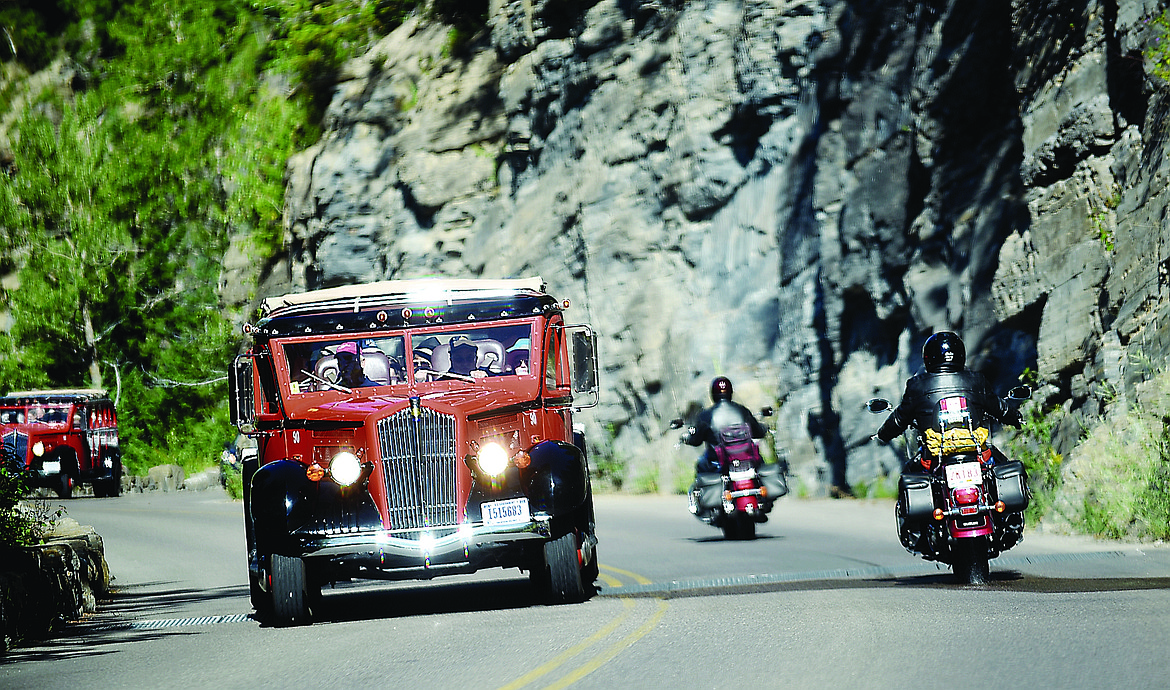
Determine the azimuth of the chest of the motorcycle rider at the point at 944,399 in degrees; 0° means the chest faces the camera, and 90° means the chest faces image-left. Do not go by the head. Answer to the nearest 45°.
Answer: approximately 180°

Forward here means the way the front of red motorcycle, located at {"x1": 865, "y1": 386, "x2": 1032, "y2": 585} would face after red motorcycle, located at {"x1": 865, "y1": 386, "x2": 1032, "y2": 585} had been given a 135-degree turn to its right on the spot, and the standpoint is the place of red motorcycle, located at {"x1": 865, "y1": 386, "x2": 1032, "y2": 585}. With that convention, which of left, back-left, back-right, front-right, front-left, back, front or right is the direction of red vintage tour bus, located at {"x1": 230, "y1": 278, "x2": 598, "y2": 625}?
back-right

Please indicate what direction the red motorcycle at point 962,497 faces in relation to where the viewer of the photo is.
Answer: facing away from the viewer

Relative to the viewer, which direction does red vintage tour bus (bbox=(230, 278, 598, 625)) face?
toward the camera

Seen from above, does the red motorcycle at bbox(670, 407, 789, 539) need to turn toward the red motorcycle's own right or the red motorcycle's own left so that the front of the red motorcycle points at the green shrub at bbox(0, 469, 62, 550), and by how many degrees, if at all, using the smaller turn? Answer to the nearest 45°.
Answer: approximately 135° to the red motorcycle's own left

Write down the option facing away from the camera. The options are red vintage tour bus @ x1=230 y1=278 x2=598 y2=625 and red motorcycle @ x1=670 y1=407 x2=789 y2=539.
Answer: the red motorcycle

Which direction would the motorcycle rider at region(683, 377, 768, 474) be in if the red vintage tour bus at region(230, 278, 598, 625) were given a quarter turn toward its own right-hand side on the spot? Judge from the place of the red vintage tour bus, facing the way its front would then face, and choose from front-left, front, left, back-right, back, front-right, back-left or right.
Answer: back-right

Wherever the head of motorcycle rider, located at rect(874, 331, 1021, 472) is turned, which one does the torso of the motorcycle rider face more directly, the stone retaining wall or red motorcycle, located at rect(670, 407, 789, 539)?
the red motorcycle

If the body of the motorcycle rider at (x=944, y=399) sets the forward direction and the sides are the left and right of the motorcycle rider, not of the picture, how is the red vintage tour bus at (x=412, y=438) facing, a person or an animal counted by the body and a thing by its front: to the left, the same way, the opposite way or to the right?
the opposite way

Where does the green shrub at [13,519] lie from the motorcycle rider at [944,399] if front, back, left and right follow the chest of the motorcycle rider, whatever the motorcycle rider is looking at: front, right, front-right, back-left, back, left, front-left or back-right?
left

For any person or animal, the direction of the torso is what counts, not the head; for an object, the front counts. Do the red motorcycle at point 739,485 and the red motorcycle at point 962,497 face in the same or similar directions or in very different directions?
same or similar directions

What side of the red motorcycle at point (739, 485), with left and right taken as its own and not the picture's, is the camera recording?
back

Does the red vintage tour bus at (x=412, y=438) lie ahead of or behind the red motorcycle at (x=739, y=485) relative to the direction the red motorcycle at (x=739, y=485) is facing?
behind

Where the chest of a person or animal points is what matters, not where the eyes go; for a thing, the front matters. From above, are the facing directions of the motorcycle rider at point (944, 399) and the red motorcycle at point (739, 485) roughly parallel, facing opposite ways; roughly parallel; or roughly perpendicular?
roughly parallel

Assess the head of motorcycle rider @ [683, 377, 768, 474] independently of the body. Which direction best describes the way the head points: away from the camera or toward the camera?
away from the camera

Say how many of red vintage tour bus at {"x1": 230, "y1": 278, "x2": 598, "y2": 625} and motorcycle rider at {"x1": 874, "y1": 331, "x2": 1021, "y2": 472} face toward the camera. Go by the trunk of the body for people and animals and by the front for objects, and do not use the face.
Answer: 1

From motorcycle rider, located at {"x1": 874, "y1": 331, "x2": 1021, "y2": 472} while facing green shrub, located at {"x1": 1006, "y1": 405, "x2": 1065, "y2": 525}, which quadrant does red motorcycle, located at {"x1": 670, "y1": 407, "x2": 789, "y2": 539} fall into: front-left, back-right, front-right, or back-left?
front-left

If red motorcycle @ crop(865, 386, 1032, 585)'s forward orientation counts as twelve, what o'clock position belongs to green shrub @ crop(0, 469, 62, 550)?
The green shrub is roughly at 9 o'clock from the red motorcycle.
